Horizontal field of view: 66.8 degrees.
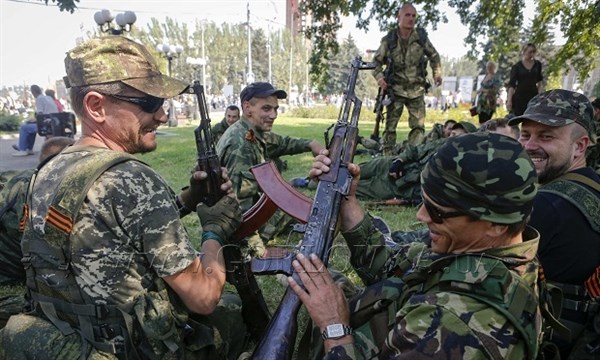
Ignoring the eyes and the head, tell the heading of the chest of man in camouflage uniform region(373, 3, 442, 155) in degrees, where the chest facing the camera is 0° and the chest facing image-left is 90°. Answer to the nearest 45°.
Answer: approximately 0°

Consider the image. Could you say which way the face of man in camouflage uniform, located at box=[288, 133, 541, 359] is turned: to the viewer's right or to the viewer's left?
to the viewer's left

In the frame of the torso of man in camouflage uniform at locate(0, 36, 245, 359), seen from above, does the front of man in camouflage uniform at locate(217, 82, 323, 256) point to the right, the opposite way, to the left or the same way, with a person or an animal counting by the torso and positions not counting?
to the right

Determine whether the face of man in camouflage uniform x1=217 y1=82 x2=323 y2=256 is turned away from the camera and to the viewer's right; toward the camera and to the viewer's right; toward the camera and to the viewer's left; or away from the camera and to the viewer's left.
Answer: toward the camera and to the viewer's right

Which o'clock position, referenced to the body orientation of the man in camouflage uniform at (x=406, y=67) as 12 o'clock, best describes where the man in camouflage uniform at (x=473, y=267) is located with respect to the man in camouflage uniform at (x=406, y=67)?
the man in camouflage uniform at (x=473, y=267) is roughly at 12 o'clock from the man in camouflage uniform at (x=406, y=67).

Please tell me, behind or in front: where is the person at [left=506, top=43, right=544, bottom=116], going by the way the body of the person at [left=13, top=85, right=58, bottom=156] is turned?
behind

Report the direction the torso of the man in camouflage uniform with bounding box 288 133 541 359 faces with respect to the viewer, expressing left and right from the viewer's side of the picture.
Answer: facing to the left of the viewer

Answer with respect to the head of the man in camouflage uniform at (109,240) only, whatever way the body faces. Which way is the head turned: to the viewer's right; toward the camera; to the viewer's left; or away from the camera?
to the viewer's right

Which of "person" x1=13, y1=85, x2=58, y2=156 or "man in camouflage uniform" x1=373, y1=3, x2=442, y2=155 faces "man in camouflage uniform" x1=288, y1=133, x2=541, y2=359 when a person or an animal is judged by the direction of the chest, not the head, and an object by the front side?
"man in camouflage uniform" x1=373, y1=3, x2=442, y2=155

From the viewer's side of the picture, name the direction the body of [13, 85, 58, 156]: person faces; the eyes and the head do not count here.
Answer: to the viewer's left

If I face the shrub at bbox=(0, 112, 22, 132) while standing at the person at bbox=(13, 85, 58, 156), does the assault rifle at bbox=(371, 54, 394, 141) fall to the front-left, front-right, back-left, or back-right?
back-right

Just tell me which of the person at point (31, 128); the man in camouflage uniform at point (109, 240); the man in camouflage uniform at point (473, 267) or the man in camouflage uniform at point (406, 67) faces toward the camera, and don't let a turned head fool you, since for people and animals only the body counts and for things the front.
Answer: the man in camouflage uniform at point (406, 67)

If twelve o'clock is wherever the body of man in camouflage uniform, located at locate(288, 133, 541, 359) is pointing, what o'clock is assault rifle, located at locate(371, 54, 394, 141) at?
The assault rifle is roughly at 3 o'clock from the man in camouflage uniform.
